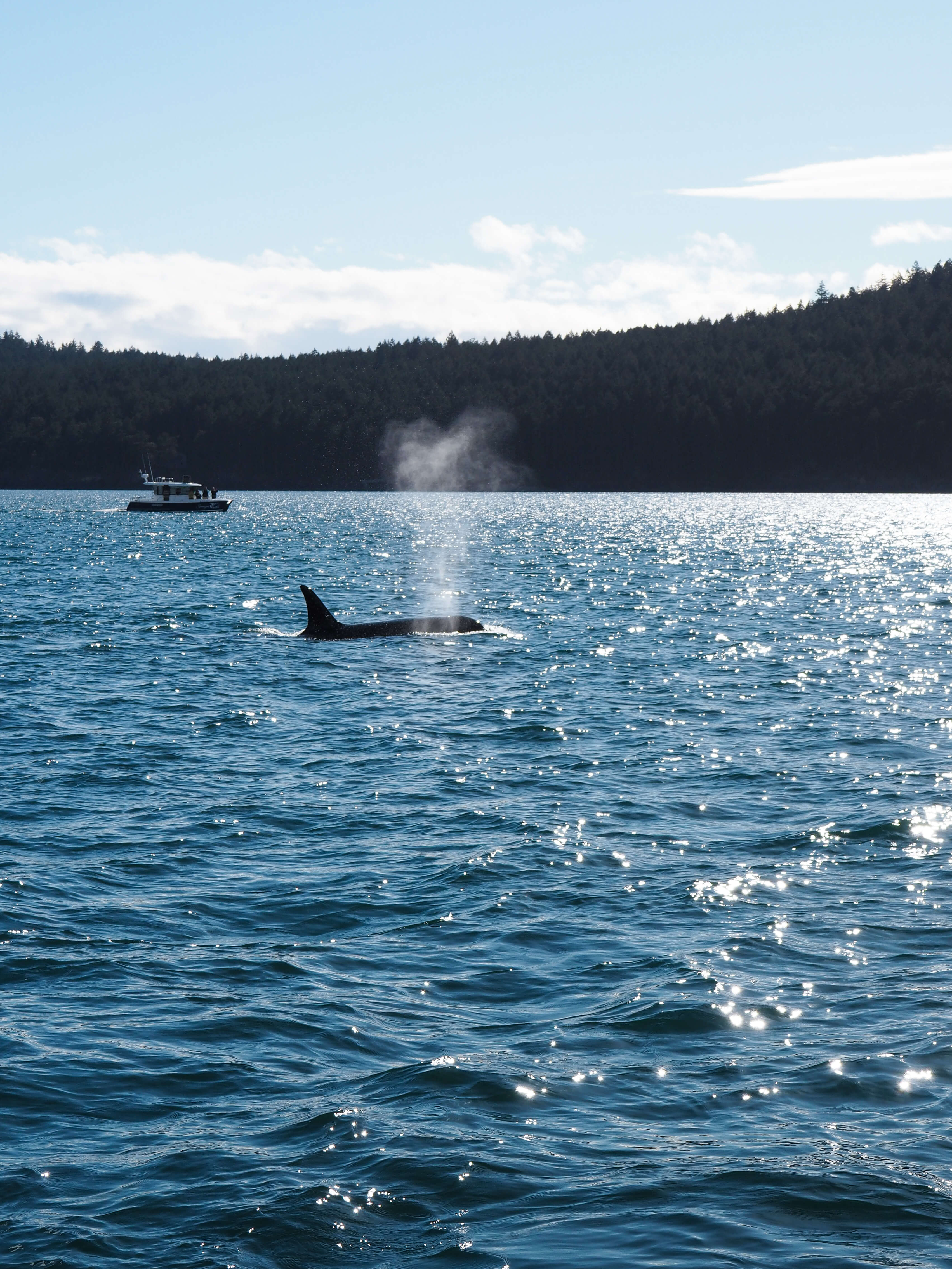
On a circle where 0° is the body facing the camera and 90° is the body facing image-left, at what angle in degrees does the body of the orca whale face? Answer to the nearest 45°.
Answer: approximately 270°
